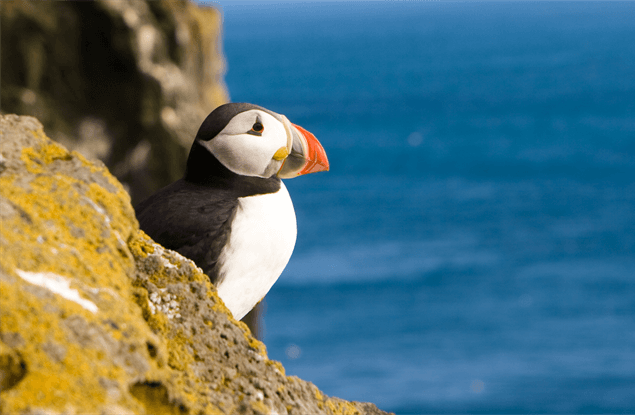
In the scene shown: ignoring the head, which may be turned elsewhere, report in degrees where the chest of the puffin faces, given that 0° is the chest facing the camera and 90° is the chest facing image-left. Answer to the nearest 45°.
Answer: approximately 270°
